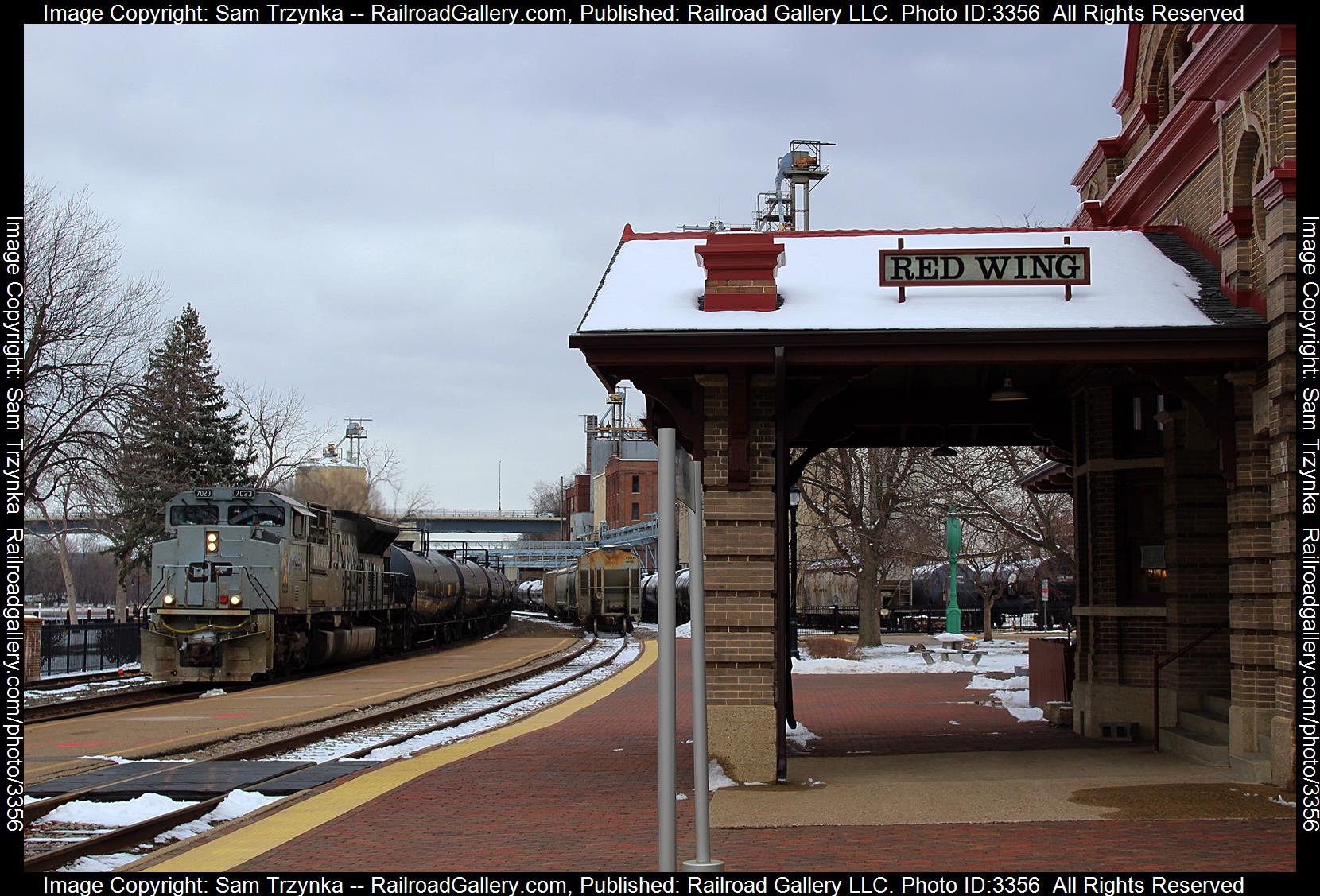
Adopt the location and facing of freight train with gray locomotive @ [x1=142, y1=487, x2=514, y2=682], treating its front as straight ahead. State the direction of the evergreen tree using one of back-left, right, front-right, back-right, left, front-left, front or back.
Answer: back-right

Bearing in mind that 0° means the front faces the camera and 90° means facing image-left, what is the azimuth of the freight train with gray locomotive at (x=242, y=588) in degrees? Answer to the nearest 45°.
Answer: approximately 45°

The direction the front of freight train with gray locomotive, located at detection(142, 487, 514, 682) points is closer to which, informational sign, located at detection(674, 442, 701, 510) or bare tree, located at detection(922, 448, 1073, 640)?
the informational sign

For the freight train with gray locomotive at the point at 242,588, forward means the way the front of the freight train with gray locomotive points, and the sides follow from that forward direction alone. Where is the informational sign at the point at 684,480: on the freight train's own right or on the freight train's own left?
on the freight train's own left

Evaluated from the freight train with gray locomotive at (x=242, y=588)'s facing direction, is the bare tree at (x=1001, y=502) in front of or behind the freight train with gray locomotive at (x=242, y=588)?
behind

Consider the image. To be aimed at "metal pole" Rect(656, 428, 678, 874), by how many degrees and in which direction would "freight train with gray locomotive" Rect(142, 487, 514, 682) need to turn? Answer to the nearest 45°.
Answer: approximately 45° to its left

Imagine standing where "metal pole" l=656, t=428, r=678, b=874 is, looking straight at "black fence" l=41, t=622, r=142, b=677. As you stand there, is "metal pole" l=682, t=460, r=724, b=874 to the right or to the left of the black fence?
right

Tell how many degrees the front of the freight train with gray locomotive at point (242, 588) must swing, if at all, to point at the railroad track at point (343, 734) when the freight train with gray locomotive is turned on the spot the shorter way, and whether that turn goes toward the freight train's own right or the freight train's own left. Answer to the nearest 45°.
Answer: approximately 45° to the freight train's own left

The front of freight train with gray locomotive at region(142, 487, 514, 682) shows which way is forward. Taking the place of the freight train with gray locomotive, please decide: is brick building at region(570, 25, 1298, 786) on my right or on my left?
on my left

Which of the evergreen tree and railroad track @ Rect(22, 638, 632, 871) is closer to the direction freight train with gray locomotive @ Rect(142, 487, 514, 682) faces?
the railroad track

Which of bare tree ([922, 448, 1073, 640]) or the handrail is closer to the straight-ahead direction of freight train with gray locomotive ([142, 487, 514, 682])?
the handrail

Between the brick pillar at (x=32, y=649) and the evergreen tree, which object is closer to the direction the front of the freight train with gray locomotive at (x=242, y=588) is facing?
the brick pillar

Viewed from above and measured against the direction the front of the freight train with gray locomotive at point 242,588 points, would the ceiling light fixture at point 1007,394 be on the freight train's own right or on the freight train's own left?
on the freight train's own left

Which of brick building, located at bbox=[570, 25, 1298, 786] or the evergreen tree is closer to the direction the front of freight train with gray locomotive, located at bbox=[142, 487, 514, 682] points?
the brick building
